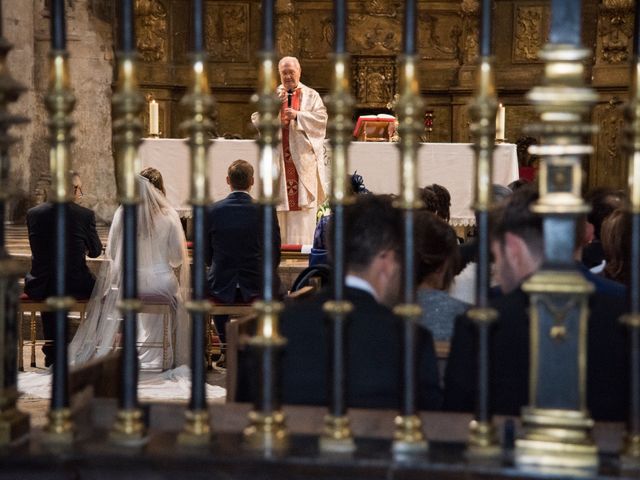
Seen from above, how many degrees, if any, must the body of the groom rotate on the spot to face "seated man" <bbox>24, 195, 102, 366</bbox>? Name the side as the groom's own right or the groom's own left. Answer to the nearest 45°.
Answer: approximately 90° to the groom's own left

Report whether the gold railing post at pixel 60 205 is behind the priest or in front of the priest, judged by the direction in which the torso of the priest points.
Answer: in front

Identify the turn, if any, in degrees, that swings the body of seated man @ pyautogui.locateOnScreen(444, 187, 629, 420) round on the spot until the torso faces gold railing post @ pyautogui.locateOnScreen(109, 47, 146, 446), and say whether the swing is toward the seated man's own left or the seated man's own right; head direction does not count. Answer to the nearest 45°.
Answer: approximately 90° to the seated man's own left

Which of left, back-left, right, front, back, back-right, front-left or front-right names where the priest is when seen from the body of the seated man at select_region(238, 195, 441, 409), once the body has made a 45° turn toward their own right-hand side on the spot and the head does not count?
left

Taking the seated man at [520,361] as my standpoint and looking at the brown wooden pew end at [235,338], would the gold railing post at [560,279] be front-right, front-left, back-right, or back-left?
back-left

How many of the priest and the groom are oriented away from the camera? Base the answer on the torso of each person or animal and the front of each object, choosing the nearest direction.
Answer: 1

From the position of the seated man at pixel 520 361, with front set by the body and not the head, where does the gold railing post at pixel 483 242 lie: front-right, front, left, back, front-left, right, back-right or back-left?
back-left

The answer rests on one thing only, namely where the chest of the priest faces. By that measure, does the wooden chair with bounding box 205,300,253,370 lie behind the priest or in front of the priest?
in front

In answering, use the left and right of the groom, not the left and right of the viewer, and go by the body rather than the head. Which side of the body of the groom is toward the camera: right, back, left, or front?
back

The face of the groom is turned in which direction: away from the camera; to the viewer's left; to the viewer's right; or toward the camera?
away from the camera

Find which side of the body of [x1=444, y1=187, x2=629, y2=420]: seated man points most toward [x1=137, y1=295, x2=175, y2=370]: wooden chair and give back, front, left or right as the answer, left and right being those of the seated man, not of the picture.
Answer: front

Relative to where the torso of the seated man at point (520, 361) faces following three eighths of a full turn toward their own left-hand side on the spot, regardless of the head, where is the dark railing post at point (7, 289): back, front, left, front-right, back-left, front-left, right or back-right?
front-right

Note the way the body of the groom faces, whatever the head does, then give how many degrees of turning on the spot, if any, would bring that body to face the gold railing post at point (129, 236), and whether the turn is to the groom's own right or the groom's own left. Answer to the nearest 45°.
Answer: approximately 180°

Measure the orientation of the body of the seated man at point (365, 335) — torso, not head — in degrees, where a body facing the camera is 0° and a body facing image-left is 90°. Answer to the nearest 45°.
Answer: approximately 225°

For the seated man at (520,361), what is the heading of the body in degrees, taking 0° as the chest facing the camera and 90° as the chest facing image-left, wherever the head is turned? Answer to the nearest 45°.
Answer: approximately 135°

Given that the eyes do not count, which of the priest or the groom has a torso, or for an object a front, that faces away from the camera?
the groom

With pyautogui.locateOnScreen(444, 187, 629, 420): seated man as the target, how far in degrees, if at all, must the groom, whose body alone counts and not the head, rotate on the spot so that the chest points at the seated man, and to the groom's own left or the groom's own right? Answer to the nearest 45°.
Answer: approximately 180°
